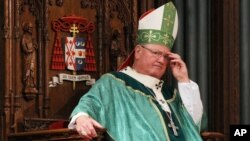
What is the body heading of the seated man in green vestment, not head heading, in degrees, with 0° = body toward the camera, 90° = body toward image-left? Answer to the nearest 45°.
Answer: approximately 315°

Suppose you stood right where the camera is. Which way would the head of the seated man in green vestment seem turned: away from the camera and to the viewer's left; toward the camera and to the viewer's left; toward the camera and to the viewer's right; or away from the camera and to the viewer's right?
toward the camera and to the viewer's right

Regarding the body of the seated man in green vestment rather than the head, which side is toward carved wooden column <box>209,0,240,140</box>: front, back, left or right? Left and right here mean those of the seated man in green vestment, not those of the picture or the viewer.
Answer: left
